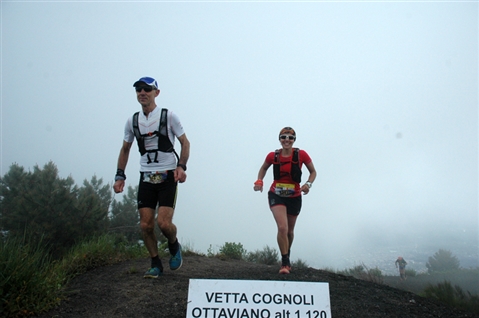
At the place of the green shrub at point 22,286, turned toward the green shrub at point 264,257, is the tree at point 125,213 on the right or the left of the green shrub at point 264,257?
left

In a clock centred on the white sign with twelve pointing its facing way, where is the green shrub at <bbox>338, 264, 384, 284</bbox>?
The green shrub is roughly at 7 o'clock from the white sign.

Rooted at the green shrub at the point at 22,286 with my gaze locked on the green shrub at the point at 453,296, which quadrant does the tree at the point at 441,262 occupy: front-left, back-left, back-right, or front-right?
front-left

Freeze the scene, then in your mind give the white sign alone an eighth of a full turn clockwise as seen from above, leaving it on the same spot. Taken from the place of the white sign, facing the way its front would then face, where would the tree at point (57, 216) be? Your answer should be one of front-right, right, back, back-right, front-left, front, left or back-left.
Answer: right

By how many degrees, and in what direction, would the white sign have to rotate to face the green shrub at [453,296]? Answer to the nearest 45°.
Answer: approximately 135° to its left

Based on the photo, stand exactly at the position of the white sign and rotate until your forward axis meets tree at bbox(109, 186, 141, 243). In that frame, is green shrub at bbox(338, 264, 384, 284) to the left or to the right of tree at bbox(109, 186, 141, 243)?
right

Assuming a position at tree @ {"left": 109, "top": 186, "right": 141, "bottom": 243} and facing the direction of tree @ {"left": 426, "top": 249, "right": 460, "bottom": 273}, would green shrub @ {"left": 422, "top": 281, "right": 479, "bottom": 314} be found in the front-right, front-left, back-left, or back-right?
front-right

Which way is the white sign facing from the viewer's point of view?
toward the camera

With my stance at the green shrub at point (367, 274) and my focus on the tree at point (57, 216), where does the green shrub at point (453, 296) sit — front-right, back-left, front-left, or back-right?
back-left

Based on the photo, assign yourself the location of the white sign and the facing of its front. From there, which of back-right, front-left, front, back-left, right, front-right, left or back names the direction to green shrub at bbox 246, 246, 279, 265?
back

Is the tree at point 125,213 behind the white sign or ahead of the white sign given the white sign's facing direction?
behind

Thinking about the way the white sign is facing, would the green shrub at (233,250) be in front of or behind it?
behind

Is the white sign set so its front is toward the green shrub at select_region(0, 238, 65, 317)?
no
